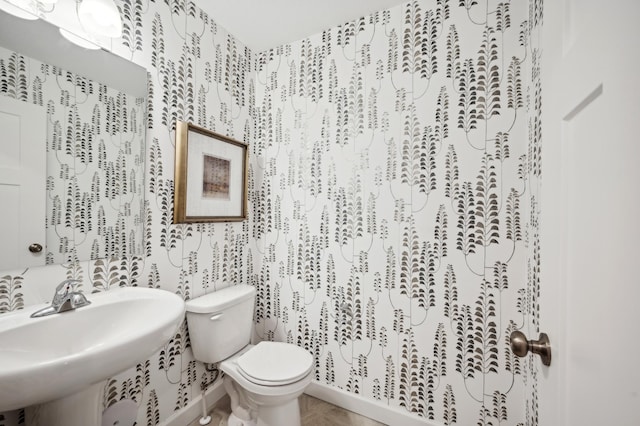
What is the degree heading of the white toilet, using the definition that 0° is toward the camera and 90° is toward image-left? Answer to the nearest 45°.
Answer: approximately 315°

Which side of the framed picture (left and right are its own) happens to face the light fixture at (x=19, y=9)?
right

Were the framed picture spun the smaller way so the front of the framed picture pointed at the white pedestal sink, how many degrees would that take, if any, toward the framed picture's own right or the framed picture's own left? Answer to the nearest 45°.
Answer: approximately 90° to the framed picture's own right

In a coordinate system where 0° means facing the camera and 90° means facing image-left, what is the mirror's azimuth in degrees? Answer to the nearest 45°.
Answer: approximately 315°

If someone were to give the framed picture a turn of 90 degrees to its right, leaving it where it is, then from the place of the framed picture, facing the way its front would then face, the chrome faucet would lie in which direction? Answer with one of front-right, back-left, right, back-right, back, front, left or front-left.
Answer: front

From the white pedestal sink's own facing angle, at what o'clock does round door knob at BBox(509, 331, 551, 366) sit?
The round door knob is roughly at 12 o'clock from the white pedestal sink.

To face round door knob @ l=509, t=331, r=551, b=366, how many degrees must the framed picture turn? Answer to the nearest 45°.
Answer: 0° — it already faces it

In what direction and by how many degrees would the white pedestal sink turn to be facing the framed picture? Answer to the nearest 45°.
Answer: approximately 90° to its left

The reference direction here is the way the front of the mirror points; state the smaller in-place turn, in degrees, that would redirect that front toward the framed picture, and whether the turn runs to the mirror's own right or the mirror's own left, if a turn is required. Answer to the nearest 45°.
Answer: approximately 45° to the mirror's own left

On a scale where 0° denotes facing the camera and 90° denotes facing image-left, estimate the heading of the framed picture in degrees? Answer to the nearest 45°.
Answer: approximately 315°
